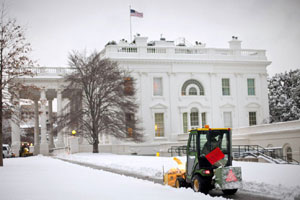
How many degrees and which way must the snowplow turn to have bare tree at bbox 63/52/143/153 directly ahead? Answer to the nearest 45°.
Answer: approximately 45° to its right
